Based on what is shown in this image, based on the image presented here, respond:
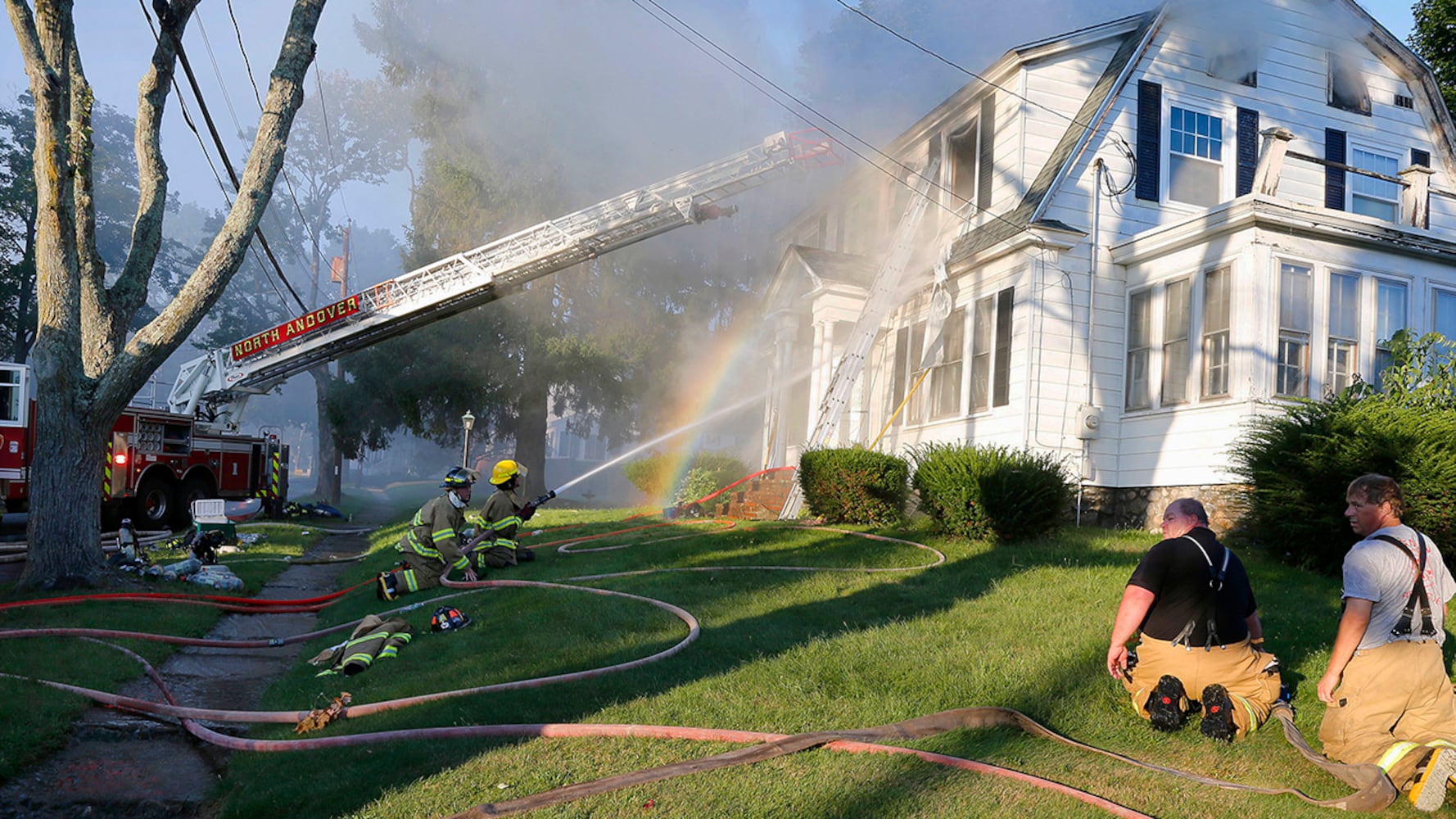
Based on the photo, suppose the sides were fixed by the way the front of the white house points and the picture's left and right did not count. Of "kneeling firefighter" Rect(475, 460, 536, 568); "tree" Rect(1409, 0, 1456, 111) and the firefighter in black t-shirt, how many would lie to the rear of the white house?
1

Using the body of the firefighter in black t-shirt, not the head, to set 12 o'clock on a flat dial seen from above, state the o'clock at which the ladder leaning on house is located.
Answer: The ladder leaning on house is roughly at 11 o'clock from the firefighter in black t-shirt.

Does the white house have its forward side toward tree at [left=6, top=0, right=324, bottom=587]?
yes

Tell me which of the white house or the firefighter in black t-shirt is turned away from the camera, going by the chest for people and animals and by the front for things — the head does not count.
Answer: the firefighter in black t-shirt

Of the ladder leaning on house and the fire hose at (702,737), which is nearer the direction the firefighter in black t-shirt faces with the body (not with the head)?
the ladder leaning on house

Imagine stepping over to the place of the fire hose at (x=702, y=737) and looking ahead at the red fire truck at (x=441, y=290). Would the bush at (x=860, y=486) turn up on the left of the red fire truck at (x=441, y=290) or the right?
right

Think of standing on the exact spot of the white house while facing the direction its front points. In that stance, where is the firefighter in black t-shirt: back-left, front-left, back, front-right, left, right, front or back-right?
front-left

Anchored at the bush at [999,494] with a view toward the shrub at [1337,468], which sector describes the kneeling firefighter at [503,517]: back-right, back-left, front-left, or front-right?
back-right

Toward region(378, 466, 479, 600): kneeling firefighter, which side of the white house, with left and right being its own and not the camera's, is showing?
front

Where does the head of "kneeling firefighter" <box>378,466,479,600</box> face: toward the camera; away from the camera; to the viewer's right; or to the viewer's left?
to the viewer's right

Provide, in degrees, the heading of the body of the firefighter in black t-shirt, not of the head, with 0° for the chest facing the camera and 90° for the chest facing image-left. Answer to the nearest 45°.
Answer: approximately 180°

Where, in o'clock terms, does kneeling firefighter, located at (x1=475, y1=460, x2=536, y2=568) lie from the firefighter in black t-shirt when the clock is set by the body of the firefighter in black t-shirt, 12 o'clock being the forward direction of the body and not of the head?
The kneeling firefighter is roughly at 10 o'clock from the firefighter in black t-shirt.

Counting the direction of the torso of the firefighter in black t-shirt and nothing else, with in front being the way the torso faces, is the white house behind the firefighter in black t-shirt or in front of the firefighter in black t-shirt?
in front

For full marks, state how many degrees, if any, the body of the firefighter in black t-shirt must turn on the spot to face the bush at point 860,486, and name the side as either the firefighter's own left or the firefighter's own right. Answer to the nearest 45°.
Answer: approximately 45° to the firefighter's own left

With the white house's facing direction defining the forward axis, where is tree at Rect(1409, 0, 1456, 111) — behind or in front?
behind

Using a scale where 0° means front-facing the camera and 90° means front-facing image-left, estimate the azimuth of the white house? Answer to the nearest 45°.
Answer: approximately 45°

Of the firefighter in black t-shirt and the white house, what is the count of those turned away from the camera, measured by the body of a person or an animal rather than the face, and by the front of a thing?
1
